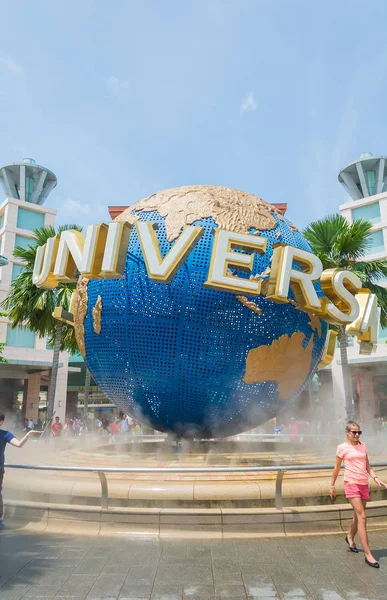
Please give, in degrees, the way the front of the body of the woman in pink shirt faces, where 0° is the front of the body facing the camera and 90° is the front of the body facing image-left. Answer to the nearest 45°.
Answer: approximately 315°

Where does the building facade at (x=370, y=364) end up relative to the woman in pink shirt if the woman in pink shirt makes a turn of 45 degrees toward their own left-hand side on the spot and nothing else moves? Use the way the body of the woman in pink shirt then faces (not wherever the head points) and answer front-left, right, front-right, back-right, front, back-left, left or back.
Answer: left

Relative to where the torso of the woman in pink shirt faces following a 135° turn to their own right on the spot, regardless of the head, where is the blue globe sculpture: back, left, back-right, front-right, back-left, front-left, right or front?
front-right

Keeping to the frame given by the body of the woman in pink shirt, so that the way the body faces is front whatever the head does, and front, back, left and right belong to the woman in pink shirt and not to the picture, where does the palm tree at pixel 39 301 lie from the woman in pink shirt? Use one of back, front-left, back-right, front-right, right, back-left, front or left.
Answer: back

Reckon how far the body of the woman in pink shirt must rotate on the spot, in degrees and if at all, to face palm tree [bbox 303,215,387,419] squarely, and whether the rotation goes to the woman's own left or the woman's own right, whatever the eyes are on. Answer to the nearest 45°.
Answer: approximately 135° to the woman's own left
